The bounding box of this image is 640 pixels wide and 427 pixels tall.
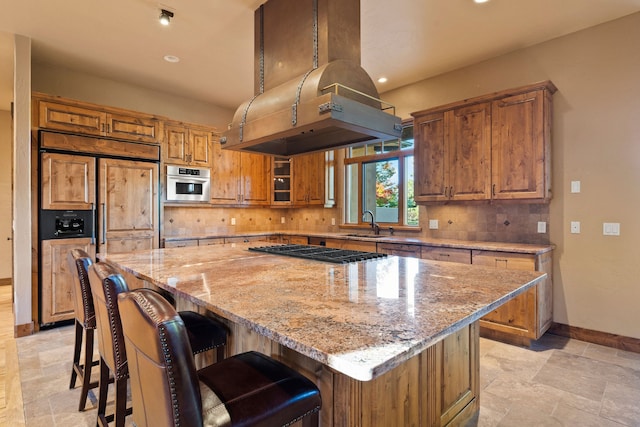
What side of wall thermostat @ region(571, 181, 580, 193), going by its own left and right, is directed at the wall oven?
right

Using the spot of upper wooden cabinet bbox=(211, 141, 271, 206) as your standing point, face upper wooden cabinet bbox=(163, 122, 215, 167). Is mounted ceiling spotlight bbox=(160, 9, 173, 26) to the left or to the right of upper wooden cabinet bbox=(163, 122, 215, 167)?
left

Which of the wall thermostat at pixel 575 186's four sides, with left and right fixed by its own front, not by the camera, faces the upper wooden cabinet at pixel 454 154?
right

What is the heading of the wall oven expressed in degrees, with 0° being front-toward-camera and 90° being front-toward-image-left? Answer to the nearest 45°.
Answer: approximately 0°
